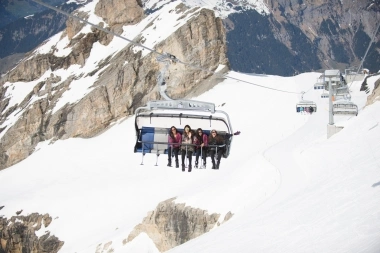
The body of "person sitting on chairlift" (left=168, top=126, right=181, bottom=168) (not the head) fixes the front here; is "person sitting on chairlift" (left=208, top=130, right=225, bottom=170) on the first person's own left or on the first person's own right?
on the first person's own left

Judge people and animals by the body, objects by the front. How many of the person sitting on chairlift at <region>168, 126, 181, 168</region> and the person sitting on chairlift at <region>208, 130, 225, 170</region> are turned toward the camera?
2

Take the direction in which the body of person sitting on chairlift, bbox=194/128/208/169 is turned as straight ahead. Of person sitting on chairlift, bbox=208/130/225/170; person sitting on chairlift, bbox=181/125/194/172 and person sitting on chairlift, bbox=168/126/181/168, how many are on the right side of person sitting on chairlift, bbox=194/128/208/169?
2

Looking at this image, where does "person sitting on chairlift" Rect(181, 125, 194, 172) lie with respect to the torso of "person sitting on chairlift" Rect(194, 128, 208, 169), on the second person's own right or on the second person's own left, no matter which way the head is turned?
on the second person's own right

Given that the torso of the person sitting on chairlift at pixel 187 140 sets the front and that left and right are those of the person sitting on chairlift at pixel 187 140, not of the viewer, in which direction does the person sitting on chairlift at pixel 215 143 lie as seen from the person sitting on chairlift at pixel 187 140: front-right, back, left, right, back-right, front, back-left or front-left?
left

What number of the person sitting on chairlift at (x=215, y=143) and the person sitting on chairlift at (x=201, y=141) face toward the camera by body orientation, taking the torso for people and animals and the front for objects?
2
